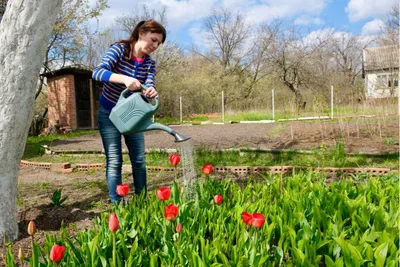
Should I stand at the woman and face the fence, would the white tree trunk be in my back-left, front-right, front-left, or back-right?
back-left

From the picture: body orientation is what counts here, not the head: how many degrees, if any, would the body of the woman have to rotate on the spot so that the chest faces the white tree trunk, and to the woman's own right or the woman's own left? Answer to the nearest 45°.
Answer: approximately 90° to the woman's own right

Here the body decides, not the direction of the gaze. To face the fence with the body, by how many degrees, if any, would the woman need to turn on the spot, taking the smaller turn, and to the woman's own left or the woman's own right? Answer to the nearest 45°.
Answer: approximately 90° to the woman's own left

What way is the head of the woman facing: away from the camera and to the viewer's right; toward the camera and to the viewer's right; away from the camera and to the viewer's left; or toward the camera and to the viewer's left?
toward the camera and to the viewer's right

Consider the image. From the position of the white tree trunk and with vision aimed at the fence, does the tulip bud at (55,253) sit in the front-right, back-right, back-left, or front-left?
back-right

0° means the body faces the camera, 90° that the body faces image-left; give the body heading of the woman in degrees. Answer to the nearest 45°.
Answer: approximately 315°
